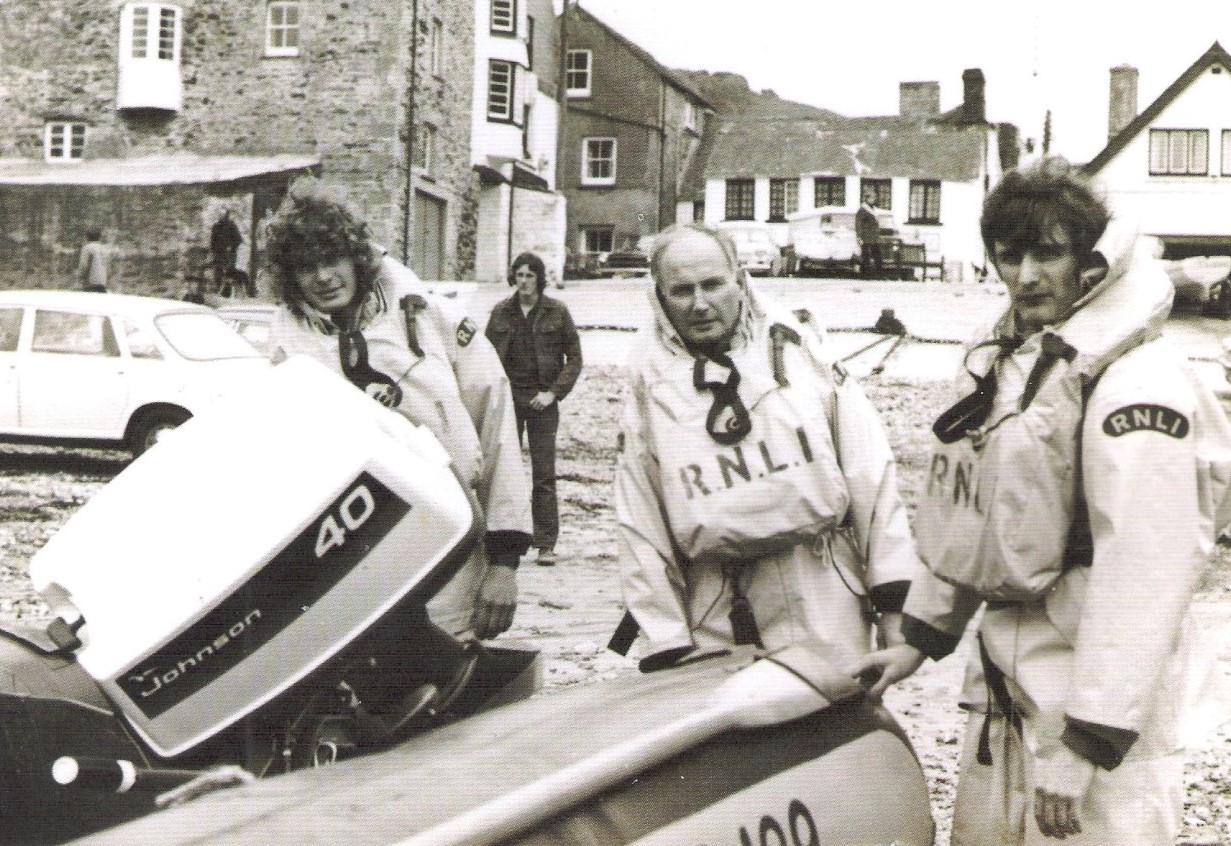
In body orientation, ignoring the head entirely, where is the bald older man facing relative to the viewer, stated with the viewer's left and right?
facing the viewer

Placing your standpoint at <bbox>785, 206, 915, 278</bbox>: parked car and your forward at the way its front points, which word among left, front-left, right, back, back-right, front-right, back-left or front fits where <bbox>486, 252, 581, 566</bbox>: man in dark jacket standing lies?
front

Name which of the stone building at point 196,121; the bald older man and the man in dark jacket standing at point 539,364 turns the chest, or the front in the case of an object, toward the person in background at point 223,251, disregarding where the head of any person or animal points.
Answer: the stone building

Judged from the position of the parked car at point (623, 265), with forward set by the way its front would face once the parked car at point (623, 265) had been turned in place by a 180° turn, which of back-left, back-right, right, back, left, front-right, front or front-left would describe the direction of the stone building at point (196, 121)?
back

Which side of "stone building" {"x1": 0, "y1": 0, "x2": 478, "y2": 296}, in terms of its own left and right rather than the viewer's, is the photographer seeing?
front

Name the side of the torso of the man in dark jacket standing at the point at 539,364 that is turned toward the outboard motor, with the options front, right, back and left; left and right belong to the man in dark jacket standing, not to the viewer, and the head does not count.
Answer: front

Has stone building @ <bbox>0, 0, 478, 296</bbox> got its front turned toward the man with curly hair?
yes

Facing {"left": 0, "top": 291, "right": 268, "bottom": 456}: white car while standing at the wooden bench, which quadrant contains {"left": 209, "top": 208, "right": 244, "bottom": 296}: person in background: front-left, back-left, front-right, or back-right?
front-right

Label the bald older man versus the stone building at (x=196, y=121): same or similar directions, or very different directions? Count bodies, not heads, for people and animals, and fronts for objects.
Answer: same or similar directions

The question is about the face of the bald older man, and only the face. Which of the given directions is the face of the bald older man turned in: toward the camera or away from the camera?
toward the camera

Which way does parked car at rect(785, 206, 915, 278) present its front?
toward the camera

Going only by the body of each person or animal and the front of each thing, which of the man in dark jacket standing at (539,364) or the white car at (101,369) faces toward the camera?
the man in dark jacket standing
